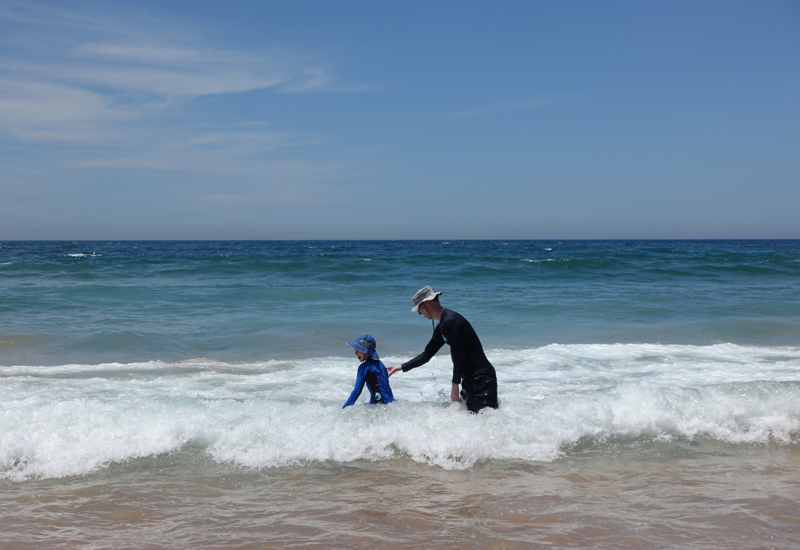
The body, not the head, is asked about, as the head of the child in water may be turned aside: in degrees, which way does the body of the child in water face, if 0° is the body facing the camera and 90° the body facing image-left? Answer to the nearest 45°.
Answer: approximately 90°

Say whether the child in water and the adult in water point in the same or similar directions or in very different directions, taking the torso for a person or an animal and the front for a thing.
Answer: same or similar directions

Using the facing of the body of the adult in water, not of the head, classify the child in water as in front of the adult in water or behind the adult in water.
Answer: in front

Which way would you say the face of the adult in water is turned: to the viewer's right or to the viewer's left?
to the viewer's left

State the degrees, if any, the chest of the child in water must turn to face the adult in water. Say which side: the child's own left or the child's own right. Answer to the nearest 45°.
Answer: approximately 180°

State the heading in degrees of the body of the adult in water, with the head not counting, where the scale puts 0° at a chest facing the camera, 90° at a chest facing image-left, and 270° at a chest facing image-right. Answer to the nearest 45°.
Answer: approximately 90°

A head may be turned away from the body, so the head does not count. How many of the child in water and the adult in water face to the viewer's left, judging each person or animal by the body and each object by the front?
2
